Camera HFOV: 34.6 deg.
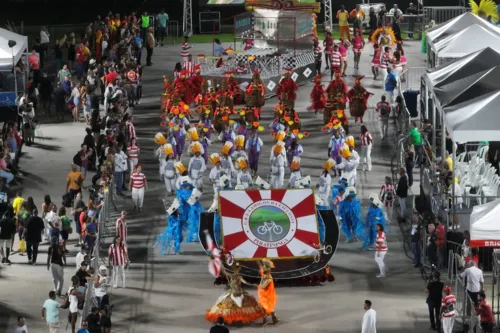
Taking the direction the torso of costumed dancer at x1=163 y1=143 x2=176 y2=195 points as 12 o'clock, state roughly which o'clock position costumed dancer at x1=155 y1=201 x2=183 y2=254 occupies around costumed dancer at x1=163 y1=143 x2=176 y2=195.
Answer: costumed dancer at x1=155 y1=201 x2=183 y2=254 is roughly at 12 o'clock from costumed dancer at x1=163 y1=143 x2=176 y2=195.

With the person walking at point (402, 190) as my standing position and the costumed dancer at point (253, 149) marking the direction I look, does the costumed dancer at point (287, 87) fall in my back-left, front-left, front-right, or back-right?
front-right

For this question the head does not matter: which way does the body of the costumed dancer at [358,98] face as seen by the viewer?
toward the camera

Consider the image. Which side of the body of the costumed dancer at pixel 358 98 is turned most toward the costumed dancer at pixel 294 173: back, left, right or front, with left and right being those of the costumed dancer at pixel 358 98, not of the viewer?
front

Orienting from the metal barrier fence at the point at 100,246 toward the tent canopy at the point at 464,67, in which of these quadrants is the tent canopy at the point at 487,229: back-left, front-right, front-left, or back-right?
front-right

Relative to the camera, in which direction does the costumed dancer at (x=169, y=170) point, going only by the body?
toward the camera

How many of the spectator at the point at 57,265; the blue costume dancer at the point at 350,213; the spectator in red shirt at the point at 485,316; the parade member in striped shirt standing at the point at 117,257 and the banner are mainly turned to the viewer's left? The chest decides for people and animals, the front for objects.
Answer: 1

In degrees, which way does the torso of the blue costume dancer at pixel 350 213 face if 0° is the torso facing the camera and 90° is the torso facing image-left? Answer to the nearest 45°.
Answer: approximately 0°

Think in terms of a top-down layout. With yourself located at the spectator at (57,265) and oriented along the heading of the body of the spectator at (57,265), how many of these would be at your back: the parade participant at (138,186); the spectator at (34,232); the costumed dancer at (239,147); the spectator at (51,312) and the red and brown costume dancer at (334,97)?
1

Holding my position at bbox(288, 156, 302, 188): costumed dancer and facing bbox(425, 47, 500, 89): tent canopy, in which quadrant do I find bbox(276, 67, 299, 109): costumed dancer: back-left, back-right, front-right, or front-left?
front-left

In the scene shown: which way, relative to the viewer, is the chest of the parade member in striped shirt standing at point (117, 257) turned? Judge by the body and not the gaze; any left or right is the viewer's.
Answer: facing the viewer

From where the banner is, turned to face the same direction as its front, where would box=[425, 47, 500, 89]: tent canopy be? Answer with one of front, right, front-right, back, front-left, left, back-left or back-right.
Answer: back-left

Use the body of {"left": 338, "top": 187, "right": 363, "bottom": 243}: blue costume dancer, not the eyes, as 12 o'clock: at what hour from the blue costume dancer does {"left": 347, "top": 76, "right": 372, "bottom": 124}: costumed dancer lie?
The costumed dancer is roughly at 6 o'clock from the blue costume dancer.

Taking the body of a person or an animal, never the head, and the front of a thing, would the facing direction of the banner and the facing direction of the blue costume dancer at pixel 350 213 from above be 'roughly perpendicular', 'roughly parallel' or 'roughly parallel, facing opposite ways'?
roughly parallel
